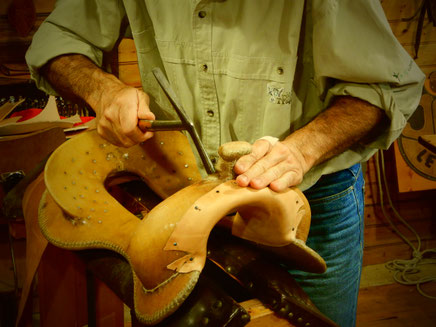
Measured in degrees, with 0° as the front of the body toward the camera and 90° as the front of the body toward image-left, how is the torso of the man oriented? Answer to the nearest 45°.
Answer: approximately 0°

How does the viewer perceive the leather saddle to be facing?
facing the viewer and to the right of the viewer
